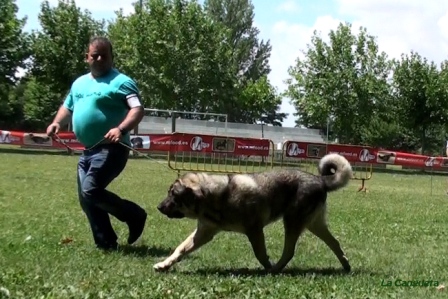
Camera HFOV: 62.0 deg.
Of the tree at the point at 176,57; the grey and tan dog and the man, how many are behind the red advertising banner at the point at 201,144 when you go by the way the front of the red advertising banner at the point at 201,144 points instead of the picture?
1

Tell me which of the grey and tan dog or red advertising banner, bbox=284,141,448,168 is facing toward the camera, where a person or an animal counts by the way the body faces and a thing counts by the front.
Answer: the red advertising banner

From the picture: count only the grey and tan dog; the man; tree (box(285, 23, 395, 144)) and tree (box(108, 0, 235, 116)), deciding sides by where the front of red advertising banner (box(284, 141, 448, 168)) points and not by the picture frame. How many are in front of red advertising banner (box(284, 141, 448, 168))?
2

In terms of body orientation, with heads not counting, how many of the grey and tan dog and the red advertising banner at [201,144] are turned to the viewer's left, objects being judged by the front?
1

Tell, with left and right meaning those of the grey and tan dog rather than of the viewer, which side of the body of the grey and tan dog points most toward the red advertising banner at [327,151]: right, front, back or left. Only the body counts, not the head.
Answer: right

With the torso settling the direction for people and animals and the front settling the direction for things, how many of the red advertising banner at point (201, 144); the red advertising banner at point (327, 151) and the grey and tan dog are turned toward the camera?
2

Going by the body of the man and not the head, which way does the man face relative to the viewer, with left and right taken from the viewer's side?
facing the viewer and to the left of the viewer

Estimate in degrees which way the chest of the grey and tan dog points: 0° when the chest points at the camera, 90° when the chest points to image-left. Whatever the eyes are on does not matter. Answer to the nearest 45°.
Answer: approximately 90°

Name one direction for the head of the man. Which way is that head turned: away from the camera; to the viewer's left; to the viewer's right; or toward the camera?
toward the camera

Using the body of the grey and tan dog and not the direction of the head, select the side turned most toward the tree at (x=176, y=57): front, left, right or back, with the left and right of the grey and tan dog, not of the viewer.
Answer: right

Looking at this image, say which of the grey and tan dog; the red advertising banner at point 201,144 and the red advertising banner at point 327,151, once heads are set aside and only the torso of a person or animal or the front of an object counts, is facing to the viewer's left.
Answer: the grey and tan dog

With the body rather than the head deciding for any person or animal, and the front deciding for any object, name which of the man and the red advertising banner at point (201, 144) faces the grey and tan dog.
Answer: the red advertising banner

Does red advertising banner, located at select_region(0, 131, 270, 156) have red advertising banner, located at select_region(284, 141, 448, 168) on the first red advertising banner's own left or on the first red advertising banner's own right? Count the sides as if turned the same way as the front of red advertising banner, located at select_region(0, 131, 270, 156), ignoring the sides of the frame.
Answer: on the first red advertising banner's own left

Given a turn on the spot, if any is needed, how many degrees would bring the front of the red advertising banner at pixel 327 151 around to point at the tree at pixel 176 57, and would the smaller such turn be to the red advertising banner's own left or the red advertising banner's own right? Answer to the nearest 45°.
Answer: approximately 135° to the red advertising banner's own right

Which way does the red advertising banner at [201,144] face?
toward the camera
